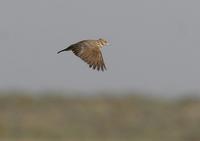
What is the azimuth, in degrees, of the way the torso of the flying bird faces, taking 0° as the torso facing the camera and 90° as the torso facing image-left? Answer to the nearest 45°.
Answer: approximately 270°
